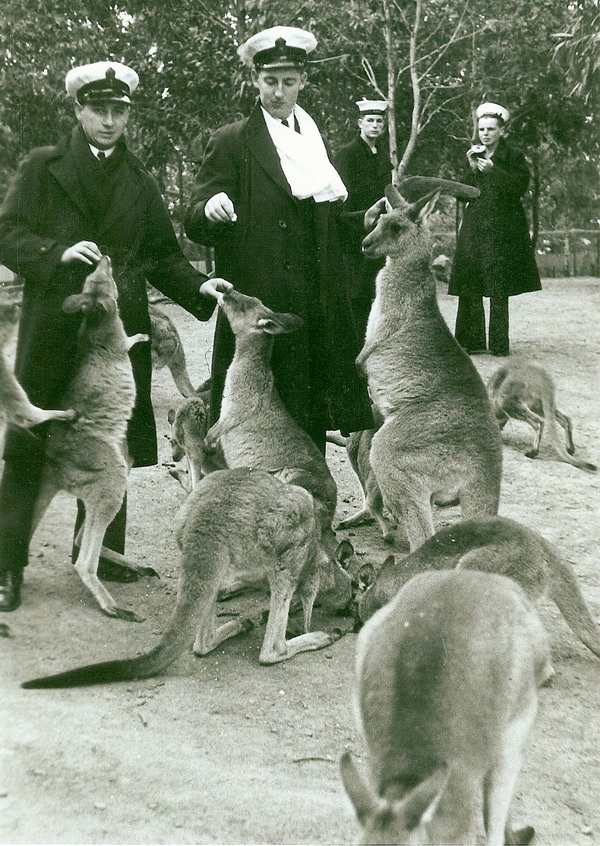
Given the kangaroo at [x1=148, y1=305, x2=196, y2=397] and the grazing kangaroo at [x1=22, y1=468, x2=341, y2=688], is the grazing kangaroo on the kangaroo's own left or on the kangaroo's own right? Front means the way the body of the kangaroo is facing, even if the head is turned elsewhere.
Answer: on the kangaroo's own left

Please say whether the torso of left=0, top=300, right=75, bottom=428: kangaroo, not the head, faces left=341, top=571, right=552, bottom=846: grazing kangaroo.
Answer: no

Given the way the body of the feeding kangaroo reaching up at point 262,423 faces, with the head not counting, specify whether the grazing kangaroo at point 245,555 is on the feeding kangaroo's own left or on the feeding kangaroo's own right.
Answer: on the feeding kangaroo's own left

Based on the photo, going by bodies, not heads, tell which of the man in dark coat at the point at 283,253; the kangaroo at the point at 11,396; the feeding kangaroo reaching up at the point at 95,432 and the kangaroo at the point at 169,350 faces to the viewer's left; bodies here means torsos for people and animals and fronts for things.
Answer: the kangaroo at the point at 169,350

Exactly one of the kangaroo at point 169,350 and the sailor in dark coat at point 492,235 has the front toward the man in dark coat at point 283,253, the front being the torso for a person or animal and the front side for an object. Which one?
the sailor in dark coat at point 492,235

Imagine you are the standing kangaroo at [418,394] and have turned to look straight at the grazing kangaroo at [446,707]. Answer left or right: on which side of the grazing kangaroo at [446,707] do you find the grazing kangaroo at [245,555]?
right

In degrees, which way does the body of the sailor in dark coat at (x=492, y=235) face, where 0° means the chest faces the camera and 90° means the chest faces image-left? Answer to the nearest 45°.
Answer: approximately 45°

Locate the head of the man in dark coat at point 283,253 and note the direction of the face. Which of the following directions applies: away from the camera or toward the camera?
toward the camera

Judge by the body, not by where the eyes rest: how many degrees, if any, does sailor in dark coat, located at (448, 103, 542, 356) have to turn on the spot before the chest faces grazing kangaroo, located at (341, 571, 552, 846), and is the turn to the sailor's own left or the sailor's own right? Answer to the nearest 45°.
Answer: approximately 45° to the sailor's own left

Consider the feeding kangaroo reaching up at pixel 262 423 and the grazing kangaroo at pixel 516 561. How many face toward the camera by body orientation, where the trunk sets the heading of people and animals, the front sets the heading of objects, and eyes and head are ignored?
0

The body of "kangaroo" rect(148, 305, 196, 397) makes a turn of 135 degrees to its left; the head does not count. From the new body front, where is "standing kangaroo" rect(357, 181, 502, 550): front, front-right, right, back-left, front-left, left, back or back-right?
front

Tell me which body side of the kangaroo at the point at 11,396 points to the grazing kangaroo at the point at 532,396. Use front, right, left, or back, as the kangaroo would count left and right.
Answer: front

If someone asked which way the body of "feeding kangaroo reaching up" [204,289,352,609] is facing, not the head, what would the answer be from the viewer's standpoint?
to the viewer's left

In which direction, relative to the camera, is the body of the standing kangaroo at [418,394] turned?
to the viewer's left

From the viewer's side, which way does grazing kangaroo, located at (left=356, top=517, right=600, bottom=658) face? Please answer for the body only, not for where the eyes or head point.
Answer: to the viewer's left

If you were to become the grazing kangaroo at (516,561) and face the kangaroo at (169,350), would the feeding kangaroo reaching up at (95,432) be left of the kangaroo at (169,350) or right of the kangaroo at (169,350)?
left
